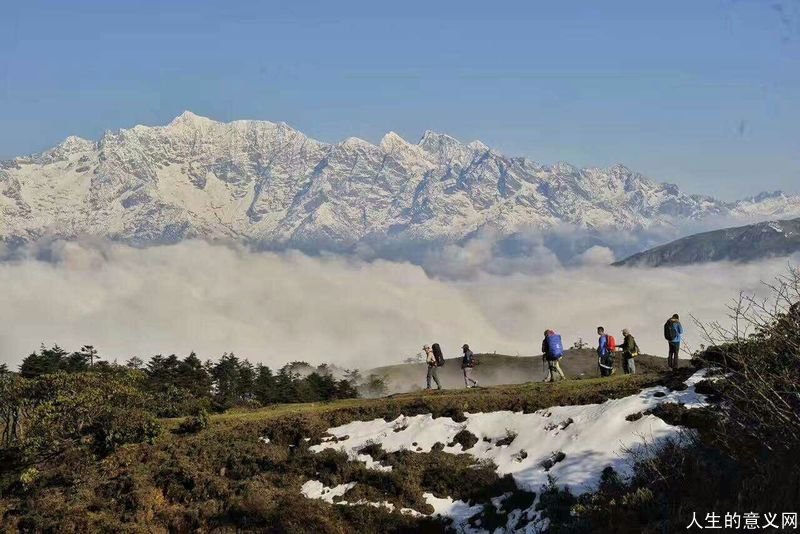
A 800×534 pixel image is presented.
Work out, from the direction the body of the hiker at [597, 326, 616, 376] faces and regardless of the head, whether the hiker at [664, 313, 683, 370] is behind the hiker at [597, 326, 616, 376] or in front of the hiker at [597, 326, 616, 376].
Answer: behind

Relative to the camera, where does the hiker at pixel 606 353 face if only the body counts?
to the viewer's left

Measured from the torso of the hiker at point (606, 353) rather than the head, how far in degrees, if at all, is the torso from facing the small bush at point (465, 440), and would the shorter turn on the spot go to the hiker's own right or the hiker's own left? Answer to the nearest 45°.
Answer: approximately 45° to the hiker's own left

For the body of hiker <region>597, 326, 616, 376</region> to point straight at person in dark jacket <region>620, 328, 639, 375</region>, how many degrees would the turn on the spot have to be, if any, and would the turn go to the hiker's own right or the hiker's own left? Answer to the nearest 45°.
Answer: approximately 135° to the hiker's own left

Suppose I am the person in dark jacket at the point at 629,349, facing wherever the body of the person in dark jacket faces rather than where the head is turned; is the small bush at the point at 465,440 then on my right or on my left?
on my left

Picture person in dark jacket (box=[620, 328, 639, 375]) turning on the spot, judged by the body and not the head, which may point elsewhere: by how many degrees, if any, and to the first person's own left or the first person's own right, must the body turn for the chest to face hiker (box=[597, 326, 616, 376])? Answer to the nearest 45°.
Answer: approximately 45° to the first person's own right

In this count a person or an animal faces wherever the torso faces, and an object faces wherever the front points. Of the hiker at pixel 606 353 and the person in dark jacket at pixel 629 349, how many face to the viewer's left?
2

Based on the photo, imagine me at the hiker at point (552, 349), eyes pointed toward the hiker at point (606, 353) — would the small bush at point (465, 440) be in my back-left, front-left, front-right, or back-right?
back-right

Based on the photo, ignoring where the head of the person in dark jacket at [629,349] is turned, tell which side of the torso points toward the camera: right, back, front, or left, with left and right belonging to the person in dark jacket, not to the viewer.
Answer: left
